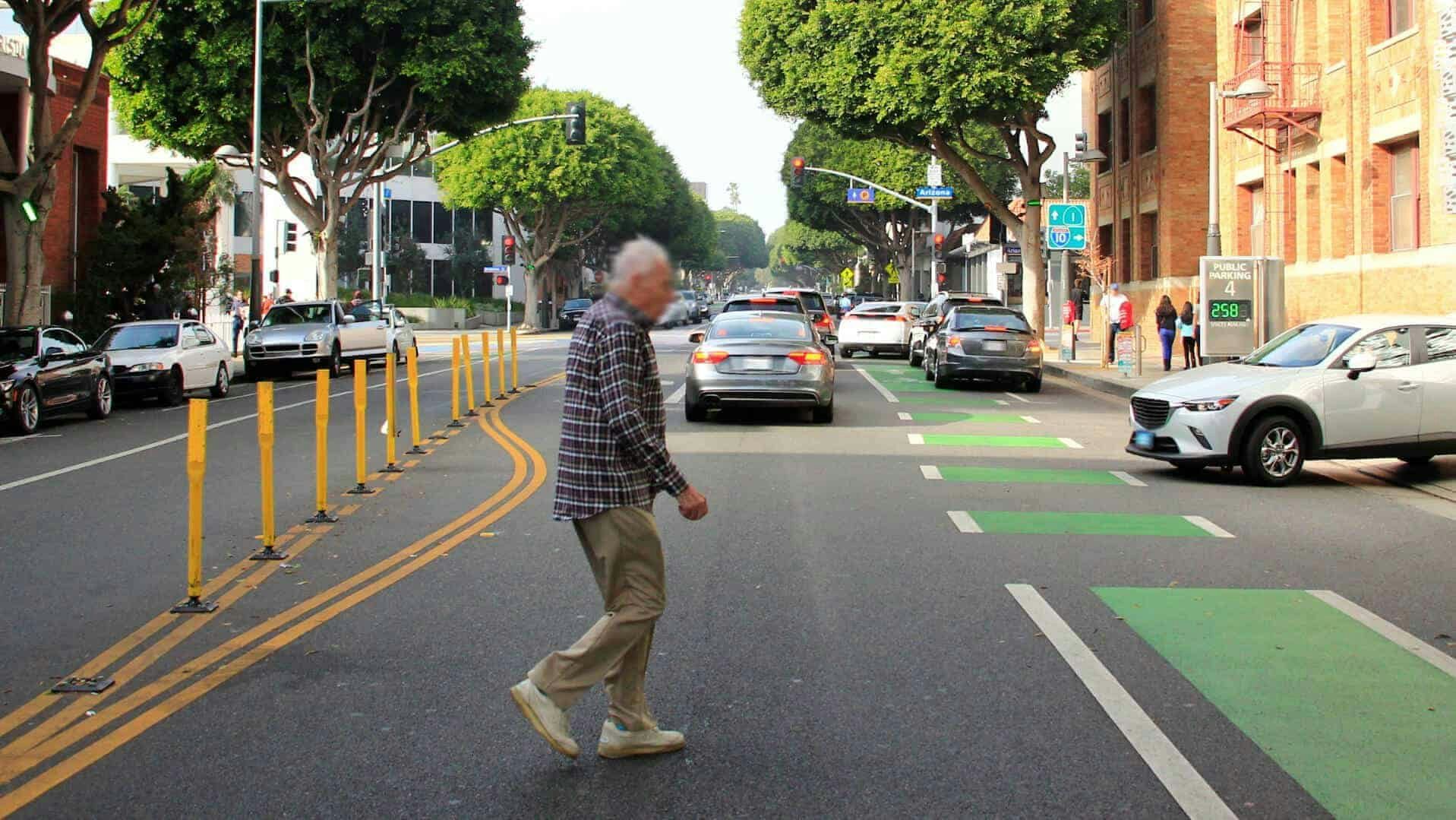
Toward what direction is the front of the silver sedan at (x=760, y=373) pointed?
away from the camera

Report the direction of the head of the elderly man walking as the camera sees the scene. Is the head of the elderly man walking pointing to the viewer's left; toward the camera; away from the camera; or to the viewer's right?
to the viewer's right

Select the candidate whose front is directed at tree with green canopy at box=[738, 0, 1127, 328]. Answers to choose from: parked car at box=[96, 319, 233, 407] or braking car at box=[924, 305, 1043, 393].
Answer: braking car at box=[924, 305, 1043, 393]

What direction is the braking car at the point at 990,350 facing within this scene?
away from the camera

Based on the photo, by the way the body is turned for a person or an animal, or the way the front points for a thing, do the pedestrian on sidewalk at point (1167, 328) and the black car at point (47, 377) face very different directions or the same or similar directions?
very different directions

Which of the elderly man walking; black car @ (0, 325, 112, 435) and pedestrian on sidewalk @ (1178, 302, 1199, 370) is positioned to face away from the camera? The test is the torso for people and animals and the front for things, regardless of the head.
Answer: the pedestrian on sidewalk

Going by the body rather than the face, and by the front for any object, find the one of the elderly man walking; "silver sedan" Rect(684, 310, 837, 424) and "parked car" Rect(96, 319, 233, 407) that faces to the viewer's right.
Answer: the elderly man walking

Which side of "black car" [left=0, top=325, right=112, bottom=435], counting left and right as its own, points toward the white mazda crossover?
left

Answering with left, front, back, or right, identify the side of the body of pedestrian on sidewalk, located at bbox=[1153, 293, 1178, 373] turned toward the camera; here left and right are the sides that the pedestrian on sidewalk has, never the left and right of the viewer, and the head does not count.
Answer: back

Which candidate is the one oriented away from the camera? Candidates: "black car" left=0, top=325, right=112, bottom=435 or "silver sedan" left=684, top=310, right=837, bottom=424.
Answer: the silver sedan

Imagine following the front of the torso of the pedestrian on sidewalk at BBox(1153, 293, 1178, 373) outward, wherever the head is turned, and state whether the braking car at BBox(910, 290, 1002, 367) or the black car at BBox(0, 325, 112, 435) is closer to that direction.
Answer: the braking car
